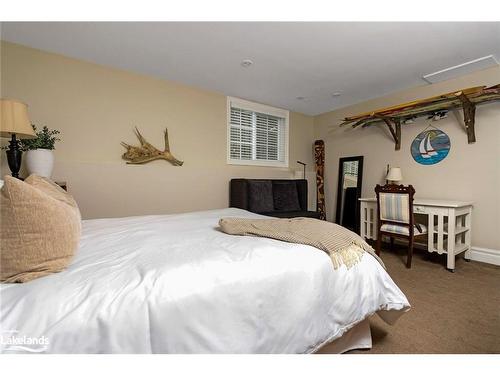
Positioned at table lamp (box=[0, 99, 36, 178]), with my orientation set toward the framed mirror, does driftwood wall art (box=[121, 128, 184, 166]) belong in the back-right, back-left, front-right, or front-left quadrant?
front-left

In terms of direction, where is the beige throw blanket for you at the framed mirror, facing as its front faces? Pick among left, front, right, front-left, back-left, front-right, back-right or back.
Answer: front-left

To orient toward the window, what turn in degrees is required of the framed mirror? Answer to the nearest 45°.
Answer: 0° — it already faces it

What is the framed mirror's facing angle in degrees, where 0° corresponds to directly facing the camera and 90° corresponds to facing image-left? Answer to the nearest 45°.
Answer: approximately 45°

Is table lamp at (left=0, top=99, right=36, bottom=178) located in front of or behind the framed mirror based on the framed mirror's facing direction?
in front

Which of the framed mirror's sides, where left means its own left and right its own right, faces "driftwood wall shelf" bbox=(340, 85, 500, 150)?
left

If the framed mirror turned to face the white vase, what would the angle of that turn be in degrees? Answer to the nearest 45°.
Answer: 0° — it already faces it
